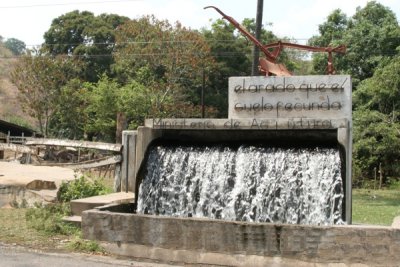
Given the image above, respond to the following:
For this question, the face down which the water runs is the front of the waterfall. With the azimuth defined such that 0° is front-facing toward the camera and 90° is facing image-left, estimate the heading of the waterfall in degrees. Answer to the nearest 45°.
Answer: approximately 0°

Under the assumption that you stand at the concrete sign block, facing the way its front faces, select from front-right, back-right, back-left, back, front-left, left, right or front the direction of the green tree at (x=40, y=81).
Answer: back-right

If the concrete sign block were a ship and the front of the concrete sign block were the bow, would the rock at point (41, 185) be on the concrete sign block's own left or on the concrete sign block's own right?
on the concrete sign block's own right

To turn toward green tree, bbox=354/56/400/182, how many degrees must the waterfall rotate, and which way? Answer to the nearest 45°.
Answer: approximately 180°

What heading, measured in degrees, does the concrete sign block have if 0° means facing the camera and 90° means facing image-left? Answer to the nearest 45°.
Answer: approximately 0°

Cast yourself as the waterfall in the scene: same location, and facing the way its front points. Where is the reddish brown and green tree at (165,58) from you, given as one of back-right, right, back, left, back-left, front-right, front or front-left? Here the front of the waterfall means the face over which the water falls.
back

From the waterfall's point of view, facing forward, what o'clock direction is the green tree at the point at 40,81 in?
The green tree is roughly at 5 o'clock from the waterfall.

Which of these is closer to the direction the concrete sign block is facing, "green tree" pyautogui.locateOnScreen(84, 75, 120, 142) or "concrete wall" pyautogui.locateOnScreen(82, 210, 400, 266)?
the concrete wall

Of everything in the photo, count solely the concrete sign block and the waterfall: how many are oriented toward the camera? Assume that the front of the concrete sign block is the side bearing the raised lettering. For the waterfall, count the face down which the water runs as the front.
2

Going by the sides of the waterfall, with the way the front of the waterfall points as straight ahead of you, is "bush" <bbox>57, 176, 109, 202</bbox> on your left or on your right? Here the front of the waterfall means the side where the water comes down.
on your right
